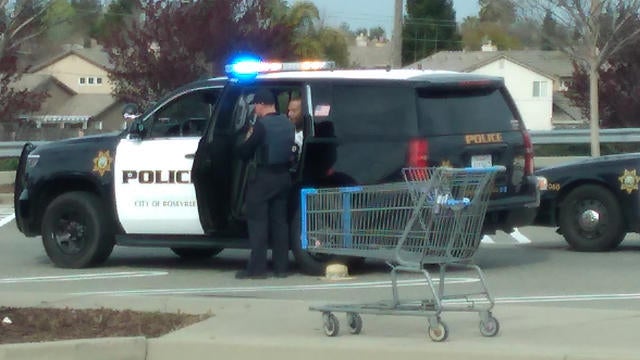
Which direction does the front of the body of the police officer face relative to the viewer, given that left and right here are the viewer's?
facing away from the viewer and to the left of the viewer

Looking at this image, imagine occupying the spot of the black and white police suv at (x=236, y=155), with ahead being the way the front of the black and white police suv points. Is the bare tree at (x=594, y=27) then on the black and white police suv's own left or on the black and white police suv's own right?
on the black and white police suv's own right

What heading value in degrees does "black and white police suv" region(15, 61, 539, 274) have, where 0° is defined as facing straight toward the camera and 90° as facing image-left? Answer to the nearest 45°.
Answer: approximately 135°

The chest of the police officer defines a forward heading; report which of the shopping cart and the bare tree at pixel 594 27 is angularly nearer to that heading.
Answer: the bare tree
